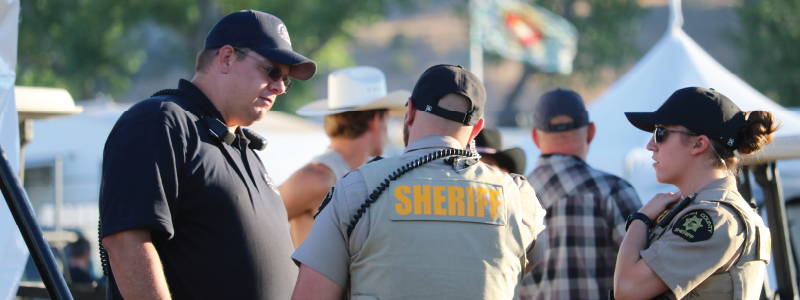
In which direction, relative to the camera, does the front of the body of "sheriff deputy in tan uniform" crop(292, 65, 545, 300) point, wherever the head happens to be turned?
away from the camera

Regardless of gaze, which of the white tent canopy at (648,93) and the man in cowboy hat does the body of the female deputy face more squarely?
the man in cowboy hat

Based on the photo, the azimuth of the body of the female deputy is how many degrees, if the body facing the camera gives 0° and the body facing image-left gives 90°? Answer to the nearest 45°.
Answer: approximately 90°

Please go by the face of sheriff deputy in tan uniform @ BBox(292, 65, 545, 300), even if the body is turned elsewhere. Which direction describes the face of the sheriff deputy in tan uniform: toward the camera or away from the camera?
away from the camera

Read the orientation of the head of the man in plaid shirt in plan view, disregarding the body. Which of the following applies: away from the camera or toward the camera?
away from the camera

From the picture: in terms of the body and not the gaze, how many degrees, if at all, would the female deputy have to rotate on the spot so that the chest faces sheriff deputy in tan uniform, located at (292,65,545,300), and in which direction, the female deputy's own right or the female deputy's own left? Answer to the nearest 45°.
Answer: approximately 45° to the female deputy's own left

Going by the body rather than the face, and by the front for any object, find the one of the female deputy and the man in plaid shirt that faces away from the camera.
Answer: the man in plaid shirt

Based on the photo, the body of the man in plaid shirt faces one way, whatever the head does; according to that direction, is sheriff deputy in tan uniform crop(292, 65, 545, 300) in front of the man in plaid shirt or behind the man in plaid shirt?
behind

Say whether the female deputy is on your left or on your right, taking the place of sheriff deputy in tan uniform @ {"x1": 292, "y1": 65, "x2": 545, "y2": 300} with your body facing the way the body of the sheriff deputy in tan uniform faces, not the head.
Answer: on your right

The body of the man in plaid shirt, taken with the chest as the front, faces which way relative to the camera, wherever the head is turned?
away from the camera

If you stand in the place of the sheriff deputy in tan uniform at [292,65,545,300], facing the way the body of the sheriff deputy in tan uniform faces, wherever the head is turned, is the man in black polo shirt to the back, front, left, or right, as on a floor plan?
left

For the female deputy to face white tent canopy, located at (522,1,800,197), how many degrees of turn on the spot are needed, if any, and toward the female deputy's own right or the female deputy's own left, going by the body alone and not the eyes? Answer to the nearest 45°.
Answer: approximately 90° to the female deputy's own right

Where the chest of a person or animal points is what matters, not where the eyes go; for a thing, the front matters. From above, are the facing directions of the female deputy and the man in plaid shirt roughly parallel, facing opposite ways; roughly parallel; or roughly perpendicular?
roughly perpendicular
